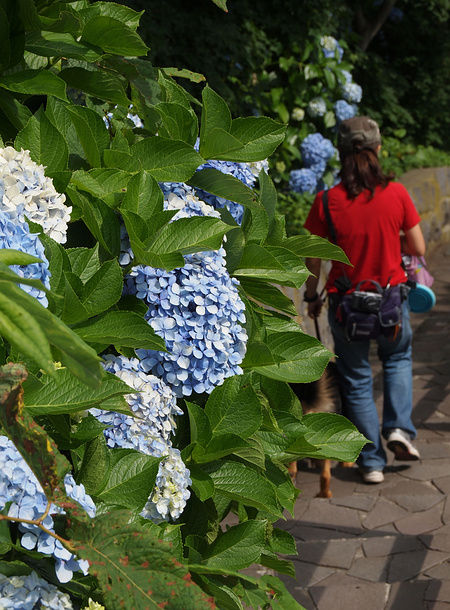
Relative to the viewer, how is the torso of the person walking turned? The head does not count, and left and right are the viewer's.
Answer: facing away from the viewer

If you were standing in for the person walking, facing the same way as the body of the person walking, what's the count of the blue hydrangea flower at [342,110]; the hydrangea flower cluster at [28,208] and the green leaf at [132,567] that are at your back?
2

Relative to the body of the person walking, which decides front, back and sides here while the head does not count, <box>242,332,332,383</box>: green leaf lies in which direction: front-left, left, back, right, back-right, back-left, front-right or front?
back

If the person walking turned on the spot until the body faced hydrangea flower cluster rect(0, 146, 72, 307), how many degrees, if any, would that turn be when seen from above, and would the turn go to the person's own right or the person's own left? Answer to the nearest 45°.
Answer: approximately 180°

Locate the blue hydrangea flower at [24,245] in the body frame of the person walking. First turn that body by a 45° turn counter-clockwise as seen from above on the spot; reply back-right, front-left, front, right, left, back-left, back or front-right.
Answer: back-left

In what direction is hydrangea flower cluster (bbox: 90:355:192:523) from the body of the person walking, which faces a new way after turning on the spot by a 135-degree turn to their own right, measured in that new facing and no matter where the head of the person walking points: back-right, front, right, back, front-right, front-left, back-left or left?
front-right

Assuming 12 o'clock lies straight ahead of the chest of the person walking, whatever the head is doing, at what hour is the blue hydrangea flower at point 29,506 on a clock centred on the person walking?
The blue hydrangea flower is roughly at 6 o'clock from the person walking.

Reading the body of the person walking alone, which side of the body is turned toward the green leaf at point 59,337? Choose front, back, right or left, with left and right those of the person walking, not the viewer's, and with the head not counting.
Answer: back

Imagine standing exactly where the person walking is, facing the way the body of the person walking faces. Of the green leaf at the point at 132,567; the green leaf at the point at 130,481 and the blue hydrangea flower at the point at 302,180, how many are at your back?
2

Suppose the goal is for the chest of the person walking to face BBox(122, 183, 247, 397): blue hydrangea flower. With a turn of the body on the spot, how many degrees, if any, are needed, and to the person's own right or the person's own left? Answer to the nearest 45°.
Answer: approximately 180°

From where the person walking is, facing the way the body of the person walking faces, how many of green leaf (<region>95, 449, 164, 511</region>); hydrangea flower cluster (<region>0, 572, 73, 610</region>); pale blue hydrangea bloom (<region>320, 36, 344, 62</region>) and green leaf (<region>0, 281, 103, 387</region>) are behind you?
3

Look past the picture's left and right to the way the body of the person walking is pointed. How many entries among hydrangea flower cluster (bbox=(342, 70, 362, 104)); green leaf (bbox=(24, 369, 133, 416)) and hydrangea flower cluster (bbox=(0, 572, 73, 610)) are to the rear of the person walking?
2

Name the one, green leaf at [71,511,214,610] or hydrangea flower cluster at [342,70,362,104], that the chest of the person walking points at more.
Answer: the hydrangea flower cluster

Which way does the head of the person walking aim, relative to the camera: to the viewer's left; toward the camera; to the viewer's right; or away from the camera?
away from the camera

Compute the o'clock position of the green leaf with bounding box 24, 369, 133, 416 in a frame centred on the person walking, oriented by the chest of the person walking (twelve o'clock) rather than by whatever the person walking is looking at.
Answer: The green leaf is roughly at 6 o'clock from the person walking.

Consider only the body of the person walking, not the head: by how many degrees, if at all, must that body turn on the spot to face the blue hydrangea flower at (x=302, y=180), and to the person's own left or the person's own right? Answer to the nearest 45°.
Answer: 0° — they already face it

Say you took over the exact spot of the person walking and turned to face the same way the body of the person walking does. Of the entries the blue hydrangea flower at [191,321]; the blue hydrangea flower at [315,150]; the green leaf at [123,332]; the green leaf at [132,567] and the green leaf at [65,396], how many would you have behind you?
4

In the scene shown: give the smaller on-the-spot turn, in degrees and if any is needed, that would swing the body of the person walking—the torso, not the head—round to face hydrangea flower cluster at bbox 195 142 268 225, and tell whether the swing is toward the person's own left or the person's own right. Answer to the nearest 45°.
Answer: approximately 180°
